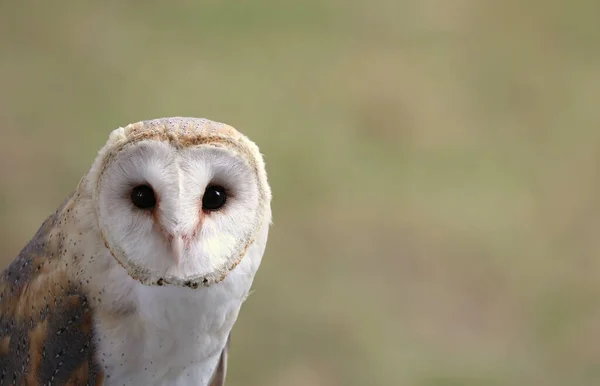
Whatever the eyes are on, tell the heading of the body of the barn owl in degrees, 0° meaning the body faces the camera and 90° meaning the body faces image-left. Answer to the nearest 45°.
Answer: approximately 315°
